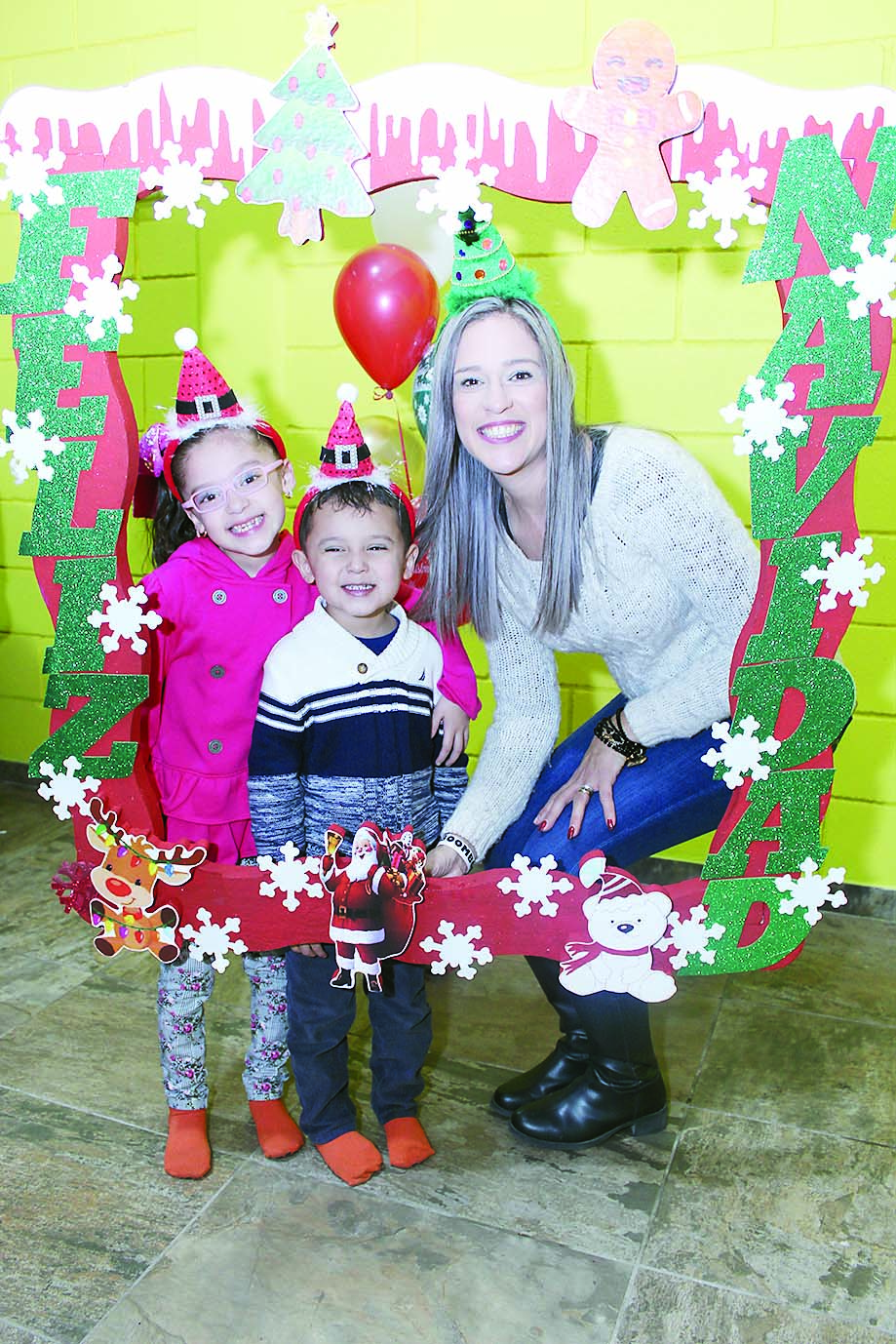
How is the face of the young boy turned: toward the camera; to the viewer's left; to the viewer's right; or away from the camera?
toward the camera

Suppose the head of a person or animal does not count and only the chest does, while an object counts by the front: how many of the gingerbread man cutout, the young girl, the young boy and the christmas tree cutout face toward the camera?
4

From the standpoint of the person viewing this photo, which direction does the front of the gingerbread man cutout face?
facing the viewer

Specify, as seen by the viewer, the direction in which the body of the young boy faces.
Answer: toward the camera

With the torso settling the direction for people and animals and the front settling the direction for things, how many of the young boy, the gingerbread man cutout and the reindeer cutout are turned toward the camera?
3

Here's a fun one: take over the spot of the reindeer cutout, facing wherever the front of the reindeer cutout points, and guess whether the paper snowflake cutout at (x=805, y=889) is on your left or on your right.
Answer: on your left

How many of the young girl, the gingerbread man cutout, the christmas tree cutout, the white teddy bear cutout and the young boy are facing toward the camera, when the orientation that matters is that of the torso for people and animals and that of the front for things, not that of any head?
5

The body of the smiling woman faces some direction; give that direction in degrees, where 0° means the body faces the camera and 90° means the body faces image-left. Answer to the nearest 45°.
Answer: approximately 45°
